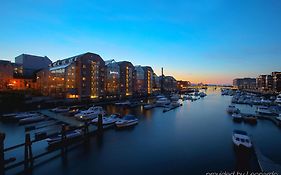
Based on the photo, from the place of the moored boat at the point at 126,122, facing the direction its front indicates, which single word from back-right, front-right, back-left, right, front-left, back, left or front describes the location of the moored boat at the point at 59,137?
front

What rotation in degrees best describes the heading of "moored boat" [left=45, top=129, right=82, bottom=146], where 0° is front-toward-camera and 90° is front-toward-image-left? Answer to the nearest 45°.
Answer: approximately 45°

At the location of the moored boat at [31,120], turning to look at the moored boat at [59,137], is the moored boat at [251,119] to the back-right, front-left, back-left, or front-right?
front-left

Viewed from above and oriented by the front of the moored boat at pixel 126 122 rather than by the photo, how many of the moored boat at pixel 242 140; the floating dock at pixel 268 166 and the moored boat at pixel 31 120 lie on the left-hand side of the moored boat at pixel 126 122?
2

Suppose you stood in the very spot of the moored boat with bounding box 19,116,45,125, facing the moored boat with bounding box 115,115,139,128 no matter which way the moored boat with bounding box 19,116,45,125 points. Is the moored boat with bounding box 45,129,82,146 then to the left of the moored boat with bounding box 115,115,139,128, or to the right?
right

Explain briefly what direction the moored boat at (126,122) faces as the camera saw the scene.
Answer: facing the viewer and to the left of the viewer

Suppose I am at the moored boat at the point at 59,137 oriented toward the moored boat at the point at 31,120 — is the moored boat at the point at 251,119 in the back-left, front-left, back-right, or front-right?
back-right

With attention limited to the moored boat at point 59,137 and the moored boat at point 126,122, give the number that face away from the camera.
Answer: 0

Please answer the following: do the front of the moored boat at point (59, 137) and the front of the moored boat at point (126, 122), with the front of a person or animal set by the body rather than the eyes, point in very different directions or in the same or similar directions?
same or similar directions
